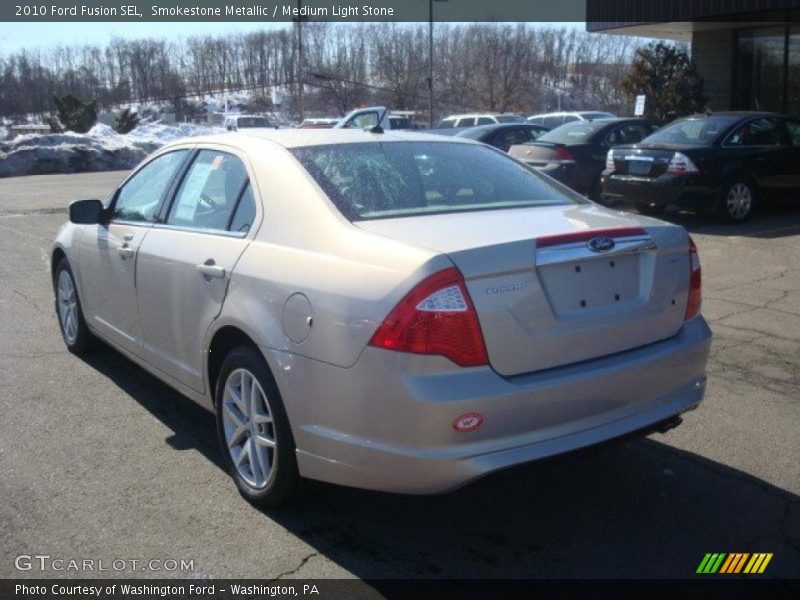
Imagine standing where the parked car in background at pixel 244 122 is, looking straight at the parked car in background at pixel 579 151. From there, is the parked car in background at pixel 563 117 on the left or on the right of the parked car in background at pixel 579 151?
left

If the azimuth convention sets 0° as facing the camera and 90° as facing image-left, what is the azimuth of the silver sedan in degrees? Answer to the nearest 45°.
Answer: approximately 135°

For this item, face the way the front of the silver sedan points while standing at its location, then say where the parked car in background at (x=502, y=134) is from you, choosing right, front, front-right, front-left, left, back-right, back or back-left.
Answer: front-right

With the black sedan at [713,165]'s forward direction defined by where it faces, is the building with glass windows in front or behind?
in front

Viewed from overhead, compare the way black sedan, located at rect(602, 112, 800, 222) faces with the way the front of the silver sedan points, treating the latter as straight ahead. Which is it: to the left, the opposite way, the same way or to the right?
to the right

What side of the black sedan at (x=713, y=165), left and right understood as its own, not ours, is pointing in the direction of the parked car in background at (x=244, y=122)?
left

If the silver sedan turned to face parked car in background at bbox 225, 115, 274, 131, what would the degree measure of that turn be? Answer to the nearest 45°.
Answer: approximately 45° to its right

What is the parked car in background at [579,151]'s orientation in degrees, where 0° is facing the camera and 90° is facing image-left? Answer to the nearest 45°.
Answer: approximately 225°

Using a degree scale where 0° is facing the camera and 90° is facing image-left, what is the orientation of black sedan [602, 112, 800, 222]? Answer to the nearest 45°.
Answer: approximately 225°
